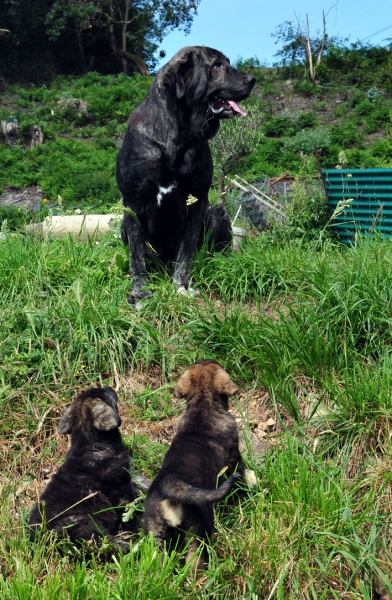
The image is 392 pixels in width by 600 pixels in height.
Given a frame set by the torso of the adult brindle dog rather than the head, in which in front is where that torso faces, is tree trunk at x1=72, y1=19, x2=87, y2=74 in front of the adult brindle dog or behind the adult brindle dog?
behind

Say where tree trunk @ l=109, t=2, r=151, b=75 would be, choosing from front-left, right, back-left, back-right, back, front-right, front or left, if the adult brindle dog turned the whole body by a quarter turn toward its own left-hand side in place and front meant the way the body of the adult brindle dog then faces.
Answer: left

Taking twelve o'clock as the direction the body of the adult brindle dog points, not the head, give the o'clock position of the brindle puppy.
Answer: The brindle puppy is roughly at 12 o'clock from the adult brindle dog.

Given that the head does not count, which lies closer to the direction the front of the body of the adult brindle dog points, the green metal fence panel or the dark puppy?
the dark puppy

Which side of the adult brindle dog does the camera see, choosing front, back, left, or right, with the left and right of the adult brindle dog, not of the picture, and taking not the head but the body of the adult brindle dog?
front

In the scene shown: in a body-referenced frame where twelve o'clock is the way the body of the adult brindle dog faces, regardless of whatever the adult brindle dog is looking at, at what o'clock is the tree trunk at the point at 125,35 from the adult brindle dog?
The tree trunk is roughly at 6 o'clock from the adult brindle dog.

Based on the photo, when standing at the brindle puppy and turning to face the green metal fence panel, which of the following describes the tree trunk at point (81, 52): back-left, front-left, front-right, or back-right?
front-left

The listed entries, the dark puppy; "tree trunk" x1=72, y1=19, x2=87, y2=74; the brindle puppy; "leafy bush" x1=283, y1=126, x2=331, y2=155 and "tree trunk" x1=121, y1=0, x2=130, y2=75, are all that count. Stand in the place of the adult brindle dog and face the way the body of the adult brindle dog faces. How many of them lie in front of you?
2

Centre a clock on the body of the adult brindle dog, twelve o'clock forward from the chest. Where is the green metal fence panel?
The green metal fence panel is roughly at 8 o'clock from the adult brindle dog.

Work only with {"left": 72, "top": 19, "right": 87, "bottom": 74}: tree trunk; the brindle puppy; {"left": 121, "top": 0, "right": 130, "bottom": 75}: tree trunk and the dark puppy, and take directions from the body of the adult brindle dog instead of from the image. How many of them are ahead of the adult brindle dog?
2

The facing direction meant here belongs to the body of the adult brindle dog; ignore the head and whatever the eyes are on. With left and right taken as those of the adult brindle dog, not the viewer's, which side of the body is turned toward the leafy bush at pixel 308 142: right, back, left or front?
back
